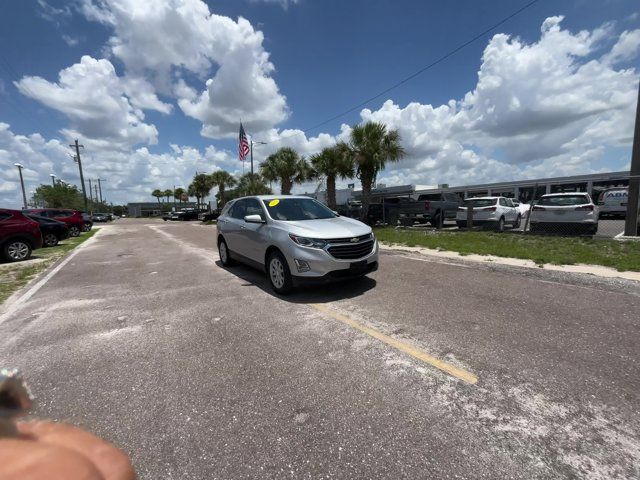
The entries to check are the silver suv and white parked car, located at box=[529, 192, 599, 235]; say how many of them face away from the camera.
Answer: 1

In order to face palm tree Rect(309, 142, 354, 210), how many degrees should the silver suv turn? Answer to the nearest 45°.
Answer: approximately 135° to its left

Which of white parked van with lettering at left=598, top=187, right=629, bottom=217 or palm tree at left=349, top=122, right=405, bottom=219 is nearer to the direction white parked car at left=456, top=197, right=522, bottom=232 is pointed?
the white parked van with lettering

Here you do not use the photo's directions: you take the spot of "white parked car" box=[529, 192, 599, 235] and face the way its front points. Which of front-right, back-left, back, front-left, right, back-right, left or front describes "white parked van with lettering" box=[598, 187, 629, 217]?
front

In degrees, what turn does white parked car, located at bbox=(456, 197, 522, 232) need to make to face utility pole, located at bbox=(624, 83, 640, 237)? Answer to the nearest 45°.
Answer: approximately 90° to its right

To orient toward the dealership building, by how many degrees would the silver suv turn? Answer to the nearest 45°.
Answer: approximately 90° to its left

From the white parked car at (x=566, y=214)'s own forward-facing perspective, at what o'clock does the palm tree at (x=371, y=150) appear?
The palm tree is roughly at 10 o'clock from the white parked car.

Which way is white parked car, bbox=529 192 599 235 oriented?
away from the camera

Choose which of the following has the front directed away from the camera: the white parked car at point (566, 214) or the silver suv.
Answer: the white parked car

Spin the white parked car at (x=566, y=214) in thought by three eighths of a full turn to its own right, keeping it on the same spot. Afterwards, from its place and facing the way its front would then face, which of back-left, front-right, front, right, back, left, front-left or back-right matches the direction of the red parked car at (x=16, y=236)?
right

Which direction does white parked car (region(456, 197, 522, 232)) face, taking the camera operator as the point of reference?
facing away from the viewer and to the right of the viewer

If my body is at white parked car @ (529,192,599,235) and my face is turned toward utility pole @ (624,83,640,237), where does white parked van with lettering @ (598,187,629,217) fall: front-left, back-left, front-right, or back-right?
front-left

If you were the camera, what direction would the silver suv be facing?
facing the viewer and to the right of the viewer

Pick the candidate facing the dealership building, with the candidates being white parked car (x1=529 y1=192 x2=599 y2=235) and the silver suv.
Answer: the white parked car

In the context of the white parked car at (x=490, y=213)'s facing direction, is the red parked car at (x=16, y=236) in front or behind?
behind

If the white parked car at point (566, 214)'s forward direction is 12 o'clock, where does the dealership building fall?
The dealership building is roughly at 12 o'clock from the white parked car.
